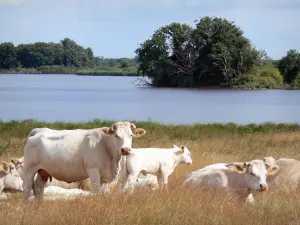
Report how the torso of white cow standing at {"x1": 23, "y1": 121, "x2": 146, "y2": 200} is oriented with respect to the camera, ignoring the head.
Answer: to the viewer's right

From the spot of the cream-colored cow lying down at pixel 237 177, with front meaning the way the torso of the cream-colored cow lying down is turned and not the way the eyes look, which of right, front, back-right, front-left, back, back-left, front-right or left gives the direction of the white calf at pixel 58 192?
back-right

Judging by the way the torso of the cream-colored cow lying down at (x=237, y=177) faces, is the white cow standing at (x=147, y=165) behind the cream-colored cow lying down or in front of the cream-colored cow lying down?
behind

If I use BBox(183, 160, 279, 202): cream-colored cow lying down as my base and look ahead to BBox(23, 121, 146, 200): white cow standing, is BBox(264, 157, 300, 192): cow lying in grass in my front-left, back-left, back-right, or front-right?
back-right

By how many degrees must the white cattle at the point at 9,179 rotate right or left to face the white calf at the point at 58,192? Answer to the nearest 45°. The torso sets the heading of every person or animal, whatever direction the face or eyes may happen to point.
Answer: approximately 45° to its right

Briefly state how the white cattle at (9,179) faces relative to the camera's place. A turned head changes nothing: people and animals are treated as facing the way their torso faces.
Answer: facing to the right of the viewer

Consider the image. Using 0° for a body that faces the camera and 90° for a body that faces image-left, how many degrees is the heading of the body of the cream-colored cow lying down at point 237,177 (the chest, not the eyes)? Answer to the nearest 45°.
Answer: approximately 315°

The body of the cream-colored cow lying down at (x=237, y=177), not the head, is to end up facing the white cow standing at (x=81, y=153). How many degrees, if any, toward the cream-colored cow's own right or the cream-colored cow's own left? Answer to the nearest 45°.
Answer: approximately 135° to the cream-colored cow's own right

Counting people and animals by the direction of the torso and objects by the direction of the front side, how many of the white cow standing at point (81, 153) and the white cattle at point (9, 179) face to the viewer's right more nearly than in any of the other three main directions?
2
